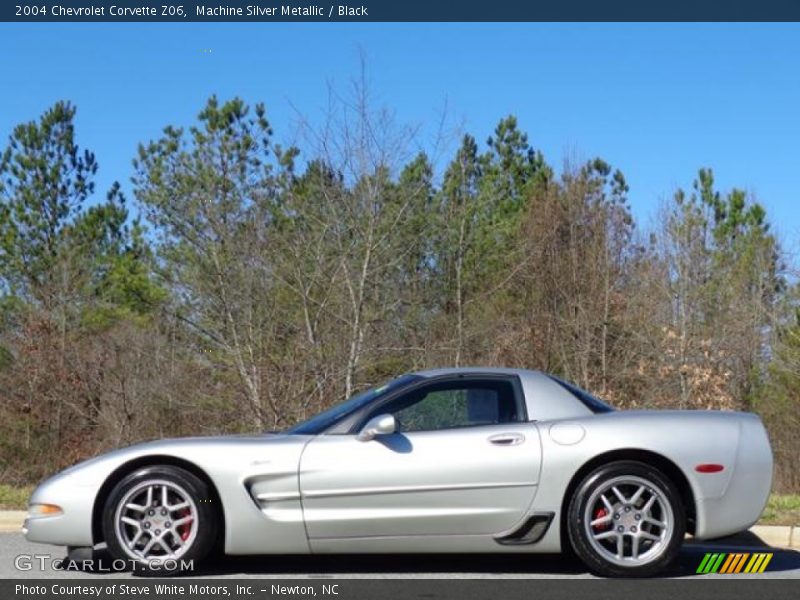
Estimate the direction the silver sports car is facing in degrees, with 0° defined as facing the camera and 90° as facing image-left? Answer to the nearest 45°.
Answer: approximately 90°
